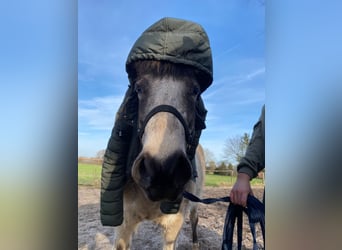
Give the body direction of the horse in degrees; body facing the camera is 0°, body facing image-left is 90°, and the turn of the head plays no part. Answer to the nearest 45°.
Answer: approximately 0°
